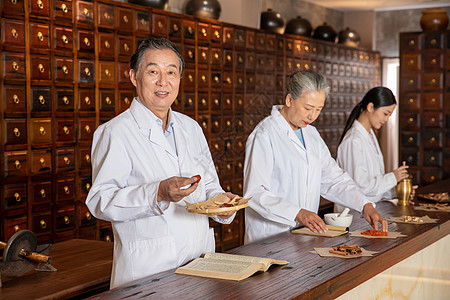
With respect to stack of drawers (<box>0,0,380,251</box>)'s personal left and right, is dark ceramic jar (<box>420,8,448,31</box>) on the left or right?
on its left

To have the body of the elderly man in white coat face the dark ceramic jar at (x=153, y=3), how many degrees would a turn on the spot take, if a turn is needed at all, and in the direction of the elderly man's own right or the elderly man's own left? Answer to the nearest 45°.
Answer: approximately 135° to the elderly man's own left

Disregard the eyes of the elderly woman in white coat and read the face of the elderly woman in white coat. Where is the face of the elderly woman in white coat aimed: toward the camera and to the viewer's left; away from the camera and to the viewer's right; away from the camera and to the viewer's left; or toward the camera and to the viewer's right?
toward the camera and to the viewer's right

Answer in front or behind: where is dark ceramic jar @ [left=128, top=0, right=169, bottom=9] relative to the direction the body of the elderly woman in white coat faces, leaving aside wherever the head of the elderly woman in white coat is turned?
behind

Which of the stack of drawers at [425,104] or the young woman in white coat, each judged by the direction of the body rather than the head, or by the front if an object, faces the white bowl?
the stack of drawers

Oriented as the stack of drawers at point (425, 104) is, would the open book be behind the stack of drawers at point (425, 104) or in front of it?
in front

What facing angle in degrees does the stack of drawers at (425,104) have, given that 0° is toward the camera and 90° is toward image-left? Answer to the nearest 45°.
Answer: approximately 0°

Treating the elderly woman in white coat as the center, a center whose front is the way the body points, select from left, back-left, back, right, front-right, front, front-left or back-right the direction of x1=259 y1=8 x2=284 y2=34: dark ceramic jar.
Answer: back-left

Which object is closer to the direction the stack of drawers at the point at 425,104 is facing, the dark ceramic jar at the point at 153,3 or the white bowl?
the white bowl

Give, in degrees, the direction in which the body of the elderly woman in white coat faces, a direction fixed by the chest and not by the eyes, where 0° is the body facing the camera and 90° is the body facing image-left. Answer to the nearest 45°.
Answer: approximately 315°

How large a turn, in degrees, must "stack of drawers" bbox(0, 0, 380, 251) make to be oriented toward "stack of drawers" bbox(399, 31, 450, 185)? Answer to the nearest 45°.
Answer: approximately 90° to its left

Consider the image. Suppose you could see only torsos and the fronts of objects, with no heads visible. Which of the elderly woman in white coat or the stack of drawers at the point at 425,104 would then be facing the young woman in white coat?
the stack of drawers
